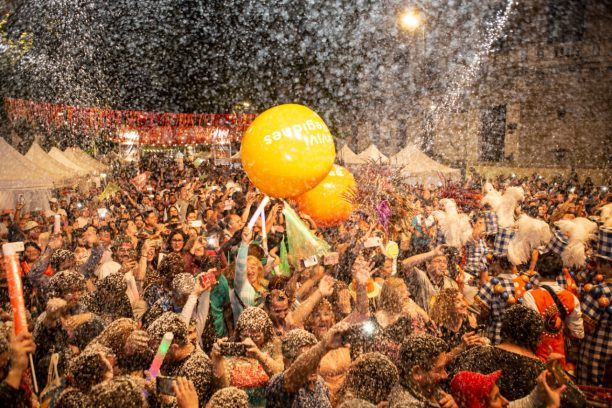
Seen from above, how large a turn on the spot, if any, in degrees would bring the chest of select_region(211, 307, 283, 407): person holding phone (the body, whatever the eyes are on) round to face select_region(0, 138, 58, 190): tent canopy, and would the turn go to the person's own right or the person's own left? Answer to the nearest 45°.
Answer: approximately 90° to the person's own right

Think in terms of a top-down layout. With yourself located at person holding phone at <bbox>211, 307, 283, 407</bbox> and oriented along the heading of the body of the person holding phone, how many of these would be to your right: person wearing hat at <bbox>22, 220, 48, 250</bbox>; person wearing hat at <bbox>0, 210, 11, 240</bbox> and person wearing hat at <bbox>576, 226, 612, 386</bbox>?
2

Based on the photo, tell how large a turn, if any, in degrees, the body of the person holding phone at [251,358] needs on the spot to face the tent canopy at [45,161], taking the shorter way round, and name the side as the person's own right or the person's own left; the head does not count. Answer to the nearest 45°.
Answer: approximately 90° to the person's own right

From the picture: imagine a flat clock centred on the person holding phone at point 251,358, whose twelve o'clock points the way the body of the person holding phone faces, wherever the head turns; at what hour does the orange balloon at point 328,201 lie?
The orange balloon is roughly at 5 o'clock from the person holding phone.

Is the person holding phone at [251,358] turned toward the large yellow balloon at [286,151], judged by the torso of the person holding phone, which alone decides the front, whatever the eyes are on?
no

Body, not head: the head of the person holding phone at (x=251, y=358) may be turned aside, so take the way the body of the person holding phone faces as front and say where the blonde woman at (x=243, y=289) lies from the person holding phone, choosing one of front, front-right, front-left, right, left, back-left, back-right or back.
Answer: back-right

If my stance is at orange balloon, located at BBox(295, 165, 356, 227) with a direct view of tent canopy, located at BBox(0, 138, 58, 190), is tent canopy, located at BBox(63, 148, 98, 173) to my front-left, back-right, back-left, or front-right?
front-right

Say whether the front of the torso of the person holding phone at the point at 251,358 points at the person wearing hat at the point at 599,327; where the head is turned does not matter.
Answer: no

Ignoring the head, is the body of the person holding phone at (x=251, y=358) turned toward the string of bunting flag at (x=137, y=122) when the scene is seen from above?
no

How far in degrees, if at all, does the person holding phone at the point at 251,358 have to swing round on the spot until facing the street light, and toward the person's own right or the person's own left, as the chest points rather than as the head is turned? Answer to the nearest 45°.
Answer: approximately 135° to the person's own right

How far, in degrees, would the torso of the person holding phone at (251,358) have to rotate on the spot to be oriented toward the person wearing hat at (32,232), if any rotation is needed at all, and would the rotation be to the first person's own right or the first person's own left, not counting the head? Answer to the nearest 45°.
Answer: approximately 90° to the first person's own right

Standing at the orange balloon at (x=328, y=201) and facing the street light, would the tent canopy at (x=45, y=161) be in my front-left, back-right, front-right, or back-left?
front-left

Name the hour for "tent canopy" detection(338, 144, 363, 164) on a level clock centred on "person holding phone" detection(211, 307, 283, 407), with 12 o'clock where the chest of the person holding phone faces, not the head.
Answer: The tent canopy is roughly at 5 o'clock from the person holding phone.
